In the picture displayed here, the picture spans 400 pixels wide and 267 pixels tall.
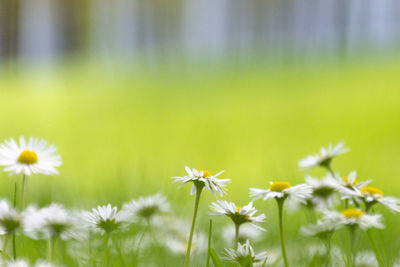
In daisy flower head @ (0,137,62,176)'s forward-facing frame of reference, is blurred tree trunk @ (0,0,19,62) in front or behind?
behind

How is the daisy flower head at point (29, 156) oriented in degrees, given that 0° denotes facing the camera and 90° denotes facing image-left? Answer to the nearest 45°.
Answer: approximately 0°
